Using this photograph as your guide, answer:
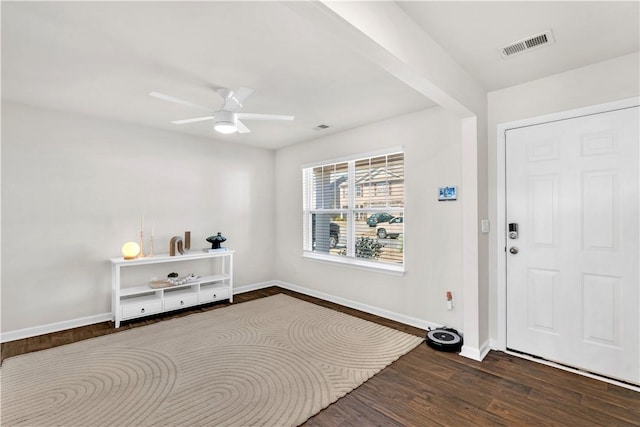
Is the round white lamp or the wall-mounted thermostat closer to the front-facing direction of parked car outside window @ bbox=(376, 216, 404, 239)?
the round white lamp

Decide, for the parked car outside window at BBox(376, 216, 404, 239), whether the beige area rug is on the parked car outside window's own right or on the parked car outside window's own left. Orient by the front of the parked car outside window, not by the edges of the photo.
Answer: on the parked car outside window's own left

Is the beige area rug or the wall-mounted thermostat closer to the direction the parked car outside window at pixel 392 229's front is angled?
the beige area rug

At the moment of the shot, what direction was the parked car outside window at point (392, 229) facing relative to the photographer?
facing to the left of the viewer

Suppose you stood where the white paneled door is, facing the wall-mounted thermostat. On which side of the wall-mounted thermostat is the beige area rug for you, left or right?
left

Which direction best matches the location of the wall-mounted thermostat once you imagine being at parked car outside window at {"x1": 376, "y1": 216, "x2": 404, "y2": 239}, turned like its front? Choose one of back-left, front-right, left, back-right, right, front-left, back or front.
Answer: back-left
